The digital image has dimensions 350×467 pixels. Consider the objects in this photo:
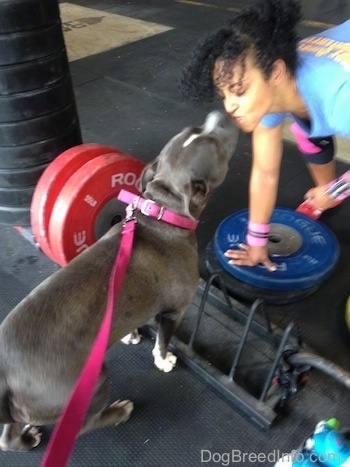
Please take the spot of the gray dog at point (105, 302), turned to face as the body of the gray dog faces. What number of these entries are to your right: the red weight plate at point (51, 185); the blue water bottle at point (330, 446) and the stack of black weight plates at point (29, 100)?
1

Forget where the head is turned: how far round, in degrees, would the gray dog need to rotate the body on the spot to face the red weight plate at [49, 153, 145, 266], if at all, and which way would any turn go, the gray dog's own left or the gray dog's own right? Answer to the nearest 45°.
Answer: approximately 45° to the gray dog's own left

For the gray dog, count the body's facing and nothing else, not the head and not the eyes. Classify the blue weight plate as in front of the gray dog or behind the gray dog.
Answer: in front

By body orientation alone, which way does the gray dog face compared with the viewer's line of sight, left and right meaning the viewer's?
facing away from the viewer and to the right of the viewer

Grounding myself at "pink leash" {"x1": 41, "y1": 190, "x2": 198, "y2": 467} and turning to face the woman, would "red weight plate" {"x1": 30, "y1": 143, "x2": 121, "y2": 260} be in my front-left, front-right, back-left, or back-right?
front-left

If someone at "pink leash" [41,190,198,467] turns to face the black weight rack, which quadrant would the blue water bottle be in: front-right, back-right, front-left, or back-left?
front-right

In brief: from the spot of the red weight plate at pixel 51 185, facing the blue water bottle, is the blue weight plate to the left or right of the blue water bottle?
left

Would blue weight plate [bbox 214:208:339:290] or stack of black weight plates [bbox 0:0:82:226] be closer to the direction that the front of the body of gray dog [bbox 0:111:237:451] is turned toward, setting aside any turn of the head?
the blue weight plate

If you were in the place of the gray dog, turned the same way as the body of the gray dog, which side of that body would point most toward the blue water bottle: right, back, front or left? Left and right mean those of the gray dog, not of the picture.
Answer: right

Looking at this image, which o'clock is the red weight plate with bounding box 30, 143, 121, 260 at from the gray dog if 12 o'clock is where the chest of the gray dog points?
The red weight plate is roughly at 10 o'clock from the gray dog.
